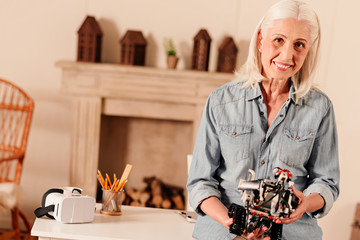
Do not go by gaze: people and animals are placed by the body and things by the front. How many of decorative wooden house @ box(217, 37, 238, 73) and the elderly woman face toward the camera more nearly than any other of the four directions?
2

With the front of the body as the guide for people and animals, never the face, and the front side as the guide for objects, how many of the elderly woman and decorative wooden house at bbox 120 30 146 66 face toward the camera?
2

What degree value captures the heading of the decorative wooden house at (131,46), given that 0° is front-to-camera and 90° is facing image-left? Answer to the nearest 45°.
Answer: approximately 0°

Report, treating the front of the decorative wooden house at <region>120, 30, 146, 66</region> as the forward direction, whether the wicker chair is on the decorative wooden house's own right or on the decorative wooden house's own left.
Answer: on the decorative wooden house's own right

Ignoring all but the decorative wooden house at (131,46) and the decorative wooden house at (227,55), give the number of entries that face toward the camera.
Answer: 2

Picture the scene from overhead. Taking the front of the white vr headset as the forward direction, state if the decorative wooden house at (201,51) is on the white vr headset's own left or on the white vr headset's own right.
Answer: on the white vr headset's own left

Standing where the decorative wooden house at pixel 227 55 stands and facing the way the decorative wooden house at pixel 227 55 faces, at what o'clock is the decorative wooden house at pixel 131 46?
the decorative wooden house at pixel 131 46 is roughly at 3 o'clock from the decorative wooden house at pixel 227 55.

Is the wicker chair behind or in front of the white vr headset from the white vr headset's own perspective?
behind

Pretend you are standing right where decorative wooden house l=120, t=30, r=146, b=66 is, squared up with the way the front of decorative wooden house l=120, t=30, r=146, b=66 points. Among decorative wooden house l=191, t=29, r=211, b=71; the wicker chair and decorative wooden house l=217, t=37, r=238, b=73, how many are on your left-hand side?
2
